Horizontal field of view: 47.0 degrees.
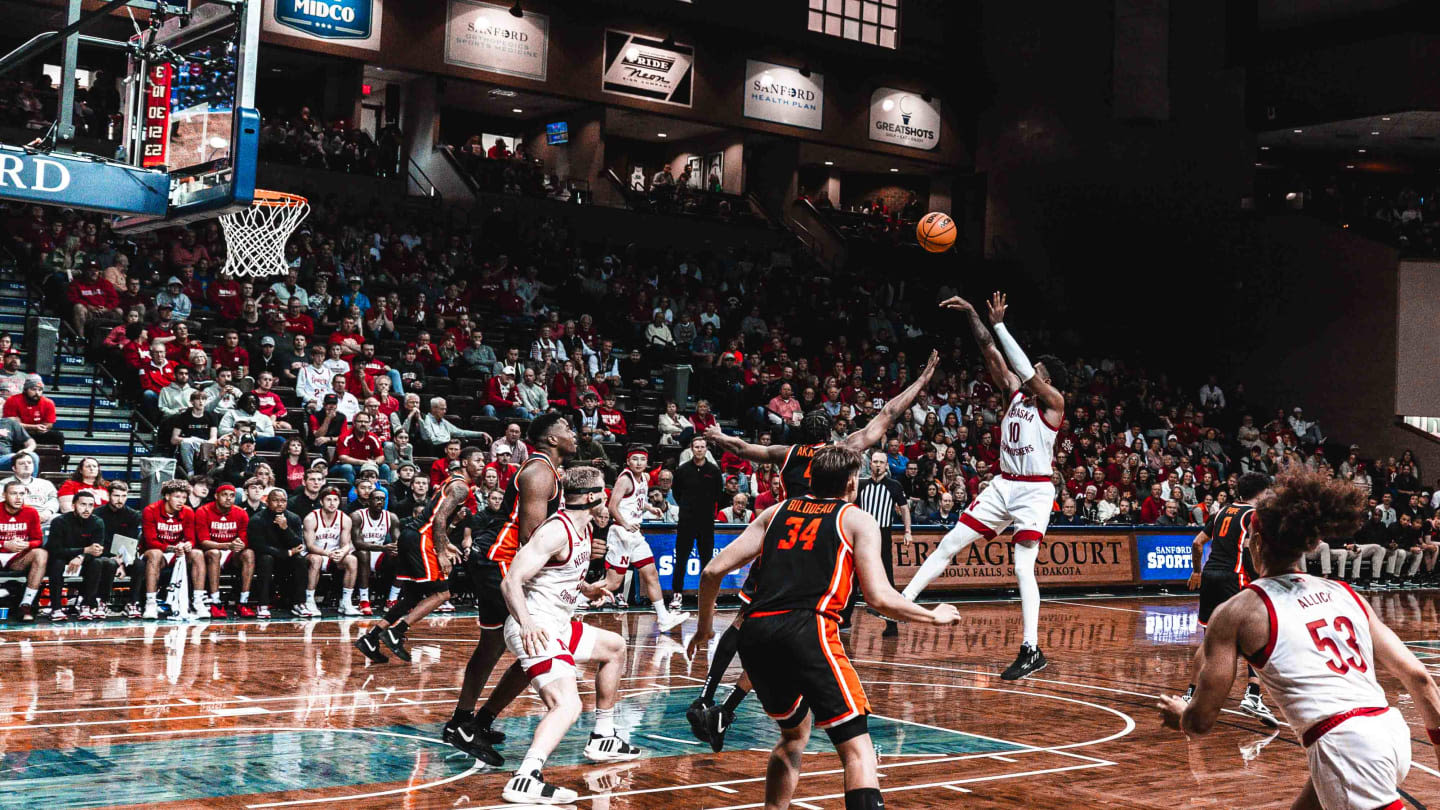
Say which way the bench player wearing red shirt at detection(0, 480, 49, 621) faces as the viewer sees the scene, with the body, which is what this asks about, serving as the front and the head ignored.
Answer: toward the camera

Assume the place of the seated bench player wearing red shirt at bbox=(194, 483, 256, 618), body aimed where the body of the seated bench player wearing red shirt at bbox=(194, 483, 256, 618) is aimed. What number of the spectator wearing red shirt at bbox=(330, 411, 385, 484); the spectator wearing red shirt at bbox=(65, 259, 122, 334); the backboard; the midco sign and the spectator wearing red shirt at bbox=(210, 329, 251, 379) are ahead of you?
1

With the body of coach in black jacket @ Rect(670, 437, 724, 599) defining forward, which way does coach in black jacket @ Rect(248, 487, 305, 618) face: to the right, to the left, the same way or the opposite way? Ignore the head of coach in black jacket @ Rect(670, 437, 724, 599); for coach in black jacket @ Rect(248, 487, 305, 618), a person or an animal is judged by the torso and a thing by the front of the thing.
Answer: the same way

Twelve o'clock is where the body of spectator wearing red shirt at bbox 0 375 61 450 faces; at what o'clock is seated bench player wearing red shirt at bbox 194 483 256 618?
seated bench player wearing red shirt at bbox 194 483 256 618 is roughly at 12 o'clock from spectator wearing red shirt at bbox 0 375 61 450.

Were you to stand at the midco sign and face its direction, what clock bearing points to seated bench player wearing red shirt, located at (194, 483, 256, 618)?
The seated bench player wearing red shirt is roughly at 12 o'clock from the midco sign.

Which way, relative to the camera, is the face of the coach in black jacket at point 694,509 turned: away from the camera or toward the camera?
toward the camera

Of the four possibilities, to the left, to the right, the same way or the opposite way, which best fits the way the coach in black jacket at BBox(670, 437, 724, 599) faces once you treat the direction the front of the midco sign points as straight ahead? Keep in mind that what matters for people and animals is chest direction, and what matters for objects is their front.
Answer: the same way

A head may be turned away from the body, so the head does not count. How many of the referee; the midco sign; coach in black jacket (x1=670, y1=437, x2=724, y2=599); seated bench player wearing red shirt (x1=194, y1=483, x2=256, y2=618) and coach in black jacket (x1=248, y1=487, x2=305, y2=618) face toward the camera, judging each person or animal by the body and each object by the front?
5

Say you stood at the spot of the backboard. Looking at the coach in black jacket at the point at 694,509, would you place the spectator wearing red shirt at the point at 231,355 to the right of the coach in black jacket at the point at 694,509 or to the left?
left

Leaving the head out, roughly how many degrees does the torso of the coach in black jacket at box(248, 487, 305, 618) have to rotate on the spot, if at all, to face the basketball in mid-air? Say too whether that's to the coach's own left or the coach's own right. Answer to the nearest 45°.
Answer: approximately 90° to the coach's own left

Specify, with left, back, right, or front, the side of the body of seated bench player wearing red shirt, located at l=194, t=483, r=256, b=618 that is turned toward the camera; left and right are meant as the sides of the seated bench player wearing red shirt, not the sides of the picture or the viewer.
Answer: front

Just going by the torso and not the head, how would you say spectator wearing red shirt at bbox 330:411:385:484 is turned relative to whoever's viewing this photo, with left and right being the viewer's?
facing the viewer

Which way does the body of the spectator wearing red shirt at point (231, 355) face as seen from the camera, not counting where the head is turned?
toward the camera

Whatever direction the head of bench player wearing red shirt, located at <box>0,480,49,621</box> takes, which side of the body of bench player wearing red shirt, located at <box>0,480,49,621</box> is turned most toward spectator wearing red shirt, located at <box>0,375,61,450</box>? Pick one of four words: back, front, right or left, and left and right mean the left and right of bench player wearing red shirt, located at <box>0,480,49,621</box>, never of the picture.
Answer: back

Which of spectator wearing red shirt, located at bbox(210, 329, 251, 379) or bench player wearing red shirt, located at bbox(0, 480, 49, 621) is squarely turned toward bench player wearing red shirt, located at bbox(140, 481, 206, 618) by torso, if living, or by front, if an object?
spectator wearing red shirt, located at bbox(210, 329, 251, 379)

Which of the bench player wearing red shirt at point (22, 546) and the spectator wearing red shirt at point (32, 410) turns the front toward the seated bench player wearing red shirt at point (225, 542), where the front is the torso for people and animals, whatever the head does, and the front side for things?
the spectator wearing red shirt at point (32, 410)

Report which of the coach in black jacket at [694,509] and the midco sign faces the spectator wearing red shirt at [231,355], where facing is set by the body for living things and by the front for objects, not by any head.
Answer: the midco sign

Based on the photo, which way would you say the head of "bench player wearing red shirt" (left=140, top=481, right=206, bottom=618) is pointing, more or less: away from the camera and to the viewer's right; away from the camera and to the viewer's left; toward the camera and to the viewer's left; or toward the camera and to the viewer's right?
toward the camera and to the viewer's right

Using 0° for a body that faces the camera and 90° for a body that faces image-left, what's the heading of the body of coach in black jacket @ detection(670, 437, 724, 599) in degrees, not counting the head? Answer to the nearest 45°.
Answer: approximately 0°
